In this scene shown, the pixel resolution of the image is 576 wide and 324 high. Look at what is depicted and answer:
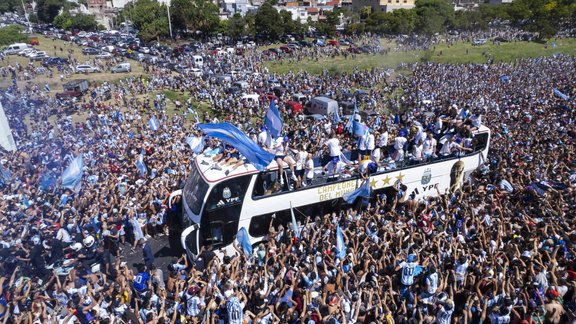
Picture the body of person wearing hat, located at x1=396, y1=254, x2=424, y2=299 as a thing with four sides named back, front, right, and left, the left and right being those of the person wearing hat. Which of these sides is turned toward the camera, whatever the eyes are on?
back

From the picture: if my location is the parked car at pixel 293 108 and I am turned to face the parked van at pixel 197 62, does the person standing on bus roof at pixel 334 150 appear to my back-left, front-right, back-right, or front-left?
back-left

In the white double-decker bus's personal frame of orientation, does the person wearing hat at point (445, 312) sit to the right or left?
on its left

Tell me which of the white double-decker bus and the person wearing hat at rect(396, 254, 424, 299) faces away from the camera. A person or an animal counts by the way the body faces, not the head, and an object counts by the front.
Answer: the person wearing hat

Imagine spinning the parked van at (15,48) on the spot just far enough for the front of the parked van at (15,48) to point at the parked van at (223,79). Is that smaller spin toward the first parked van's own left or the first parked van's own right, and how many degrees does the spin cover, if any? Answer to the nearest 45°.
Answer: approximately 90° to the first parked van's own left

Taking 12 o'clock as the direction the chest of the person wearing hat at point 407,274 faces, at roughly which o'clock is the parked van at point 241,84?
The parked van is roughly at 11 o'clock from the person wearing hat.

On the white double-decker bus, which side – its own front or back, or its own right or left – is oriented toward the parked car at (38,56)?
right

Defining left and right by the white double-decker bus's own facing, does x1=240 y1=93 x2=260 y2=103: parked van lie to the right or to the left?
on its right
